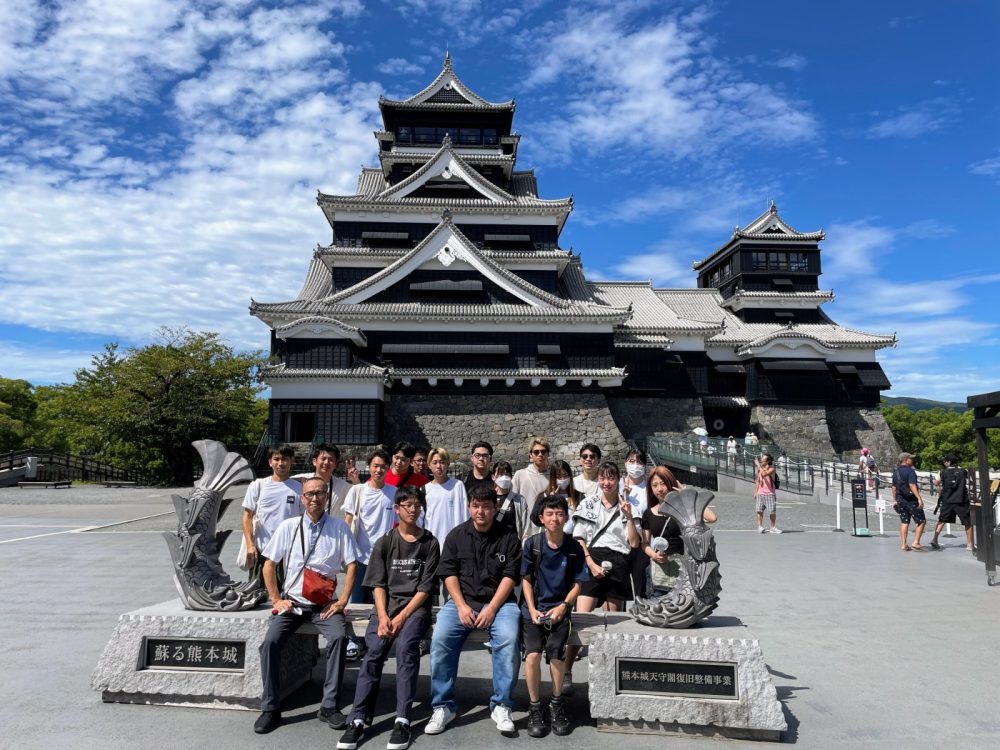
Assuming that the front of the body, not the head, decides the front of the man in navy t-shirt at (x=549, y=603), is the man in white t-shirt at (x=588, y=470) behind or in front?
behind

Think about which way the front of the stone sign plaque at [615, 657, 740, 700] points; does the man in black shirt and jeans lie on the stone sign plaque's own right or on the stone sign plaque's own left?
on the stone sign plaque's own right

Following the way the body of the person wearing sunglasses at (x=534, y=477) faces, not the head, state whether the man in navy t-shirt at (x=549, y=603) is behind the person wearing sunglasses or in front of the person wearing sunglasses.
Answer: in front

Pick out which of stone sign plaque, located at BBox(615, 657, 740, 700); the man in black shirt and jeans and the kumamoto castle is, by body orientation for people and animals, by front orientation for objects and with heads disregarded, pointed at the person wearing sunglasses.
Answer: the kumamoto castle

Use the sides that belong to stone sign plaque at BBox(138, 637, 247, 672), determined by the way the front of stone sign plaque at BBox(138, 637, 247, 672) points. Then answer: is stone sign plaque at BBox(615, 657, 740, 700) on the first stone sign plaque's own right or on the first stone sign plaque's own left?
on the first stone sign plaque's own left

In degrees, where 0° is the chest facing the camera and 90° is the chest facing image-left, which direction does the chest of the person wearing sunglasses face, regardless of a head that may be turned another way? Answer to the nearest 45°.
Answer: approximately 0°

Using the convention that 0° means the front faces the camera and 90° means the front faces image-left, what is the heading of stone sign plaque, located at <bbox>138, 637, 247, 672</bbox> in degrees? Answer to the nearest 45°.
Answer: approximately 0°
